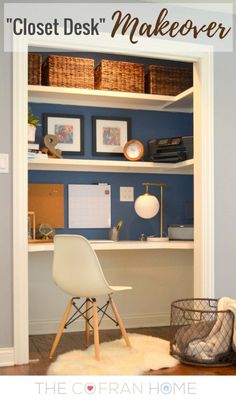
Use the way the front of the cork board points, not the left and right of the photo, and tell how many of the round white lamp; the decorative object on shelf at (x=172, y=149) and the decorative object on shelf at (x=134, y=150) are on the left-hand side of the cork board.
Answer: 3

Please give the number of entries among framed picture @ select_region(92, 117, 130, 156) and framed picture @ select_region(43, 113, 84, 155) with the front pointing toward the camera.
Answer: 2

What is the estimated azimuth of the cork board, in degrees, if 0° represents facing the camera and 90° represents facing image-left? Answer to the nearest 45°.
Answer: approximately 0°

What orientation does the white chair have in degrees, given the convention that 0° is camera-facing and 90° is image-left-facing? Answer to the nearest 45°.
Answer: approximately 225°
